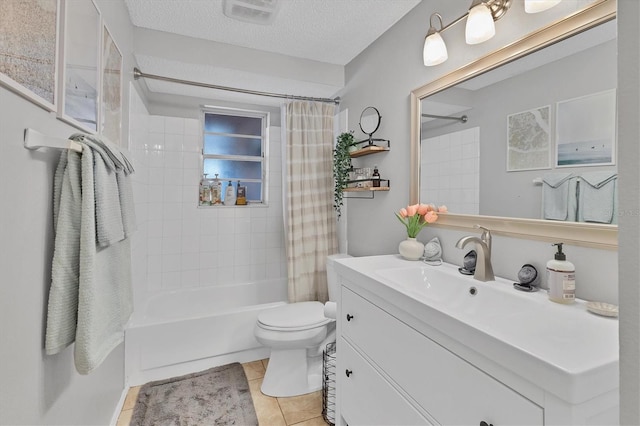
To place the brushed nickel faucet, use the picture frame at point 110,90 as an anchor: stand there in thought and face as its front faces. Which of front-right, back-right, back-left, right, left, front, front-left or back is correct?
front-right

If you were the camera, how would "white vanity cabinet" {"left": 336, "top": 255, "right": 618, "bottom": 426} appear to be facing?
facing the viewer and to the left of the viewer

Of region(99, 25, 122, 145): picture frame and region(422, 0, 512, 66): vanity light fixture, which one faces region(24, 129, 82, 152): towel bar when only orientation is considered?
the vanity light fixture

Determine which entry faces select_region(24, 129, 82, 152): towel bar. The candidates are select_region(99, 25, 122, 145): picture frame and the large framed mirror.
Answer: the large framed mirror

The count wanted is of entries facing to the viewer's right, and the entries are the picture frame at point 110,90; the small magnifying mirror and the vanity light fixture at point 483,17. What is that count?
1

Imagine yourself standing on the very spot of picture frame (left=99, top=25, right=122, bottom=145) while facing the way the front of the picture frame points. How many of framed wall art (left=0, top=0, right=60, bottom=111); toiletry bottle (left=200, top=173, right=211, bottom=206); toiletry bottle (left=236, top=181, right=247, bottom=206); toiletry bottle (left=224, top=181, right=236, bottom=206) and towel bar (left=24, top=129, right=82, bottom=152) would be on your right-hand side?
2

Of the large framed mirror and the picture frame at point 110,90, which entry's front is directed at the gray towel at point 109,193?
the large framed mirror

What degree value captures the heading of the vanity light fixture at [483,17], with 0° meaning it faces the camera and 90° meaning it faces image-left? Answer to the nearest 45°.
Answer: approximately 45°

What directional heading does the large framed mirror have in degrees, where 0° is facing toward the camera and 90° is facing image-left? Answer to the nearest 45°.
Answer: approximately 45°

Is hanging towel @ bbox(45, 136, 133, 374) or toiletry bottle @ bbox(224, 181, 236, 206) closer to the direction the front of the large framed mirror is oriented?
the hanging towel

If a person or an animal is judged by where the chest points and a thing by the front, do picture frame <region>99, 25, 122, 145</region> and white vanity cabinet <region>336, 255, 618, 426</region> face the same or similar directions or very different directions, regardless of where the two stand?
very different directions

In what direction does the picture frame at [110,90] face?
to the viewer's right

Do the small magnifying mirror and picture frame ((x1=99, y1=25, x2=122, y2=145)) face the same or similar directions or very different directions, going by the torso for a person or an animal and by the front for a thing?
very different directions
